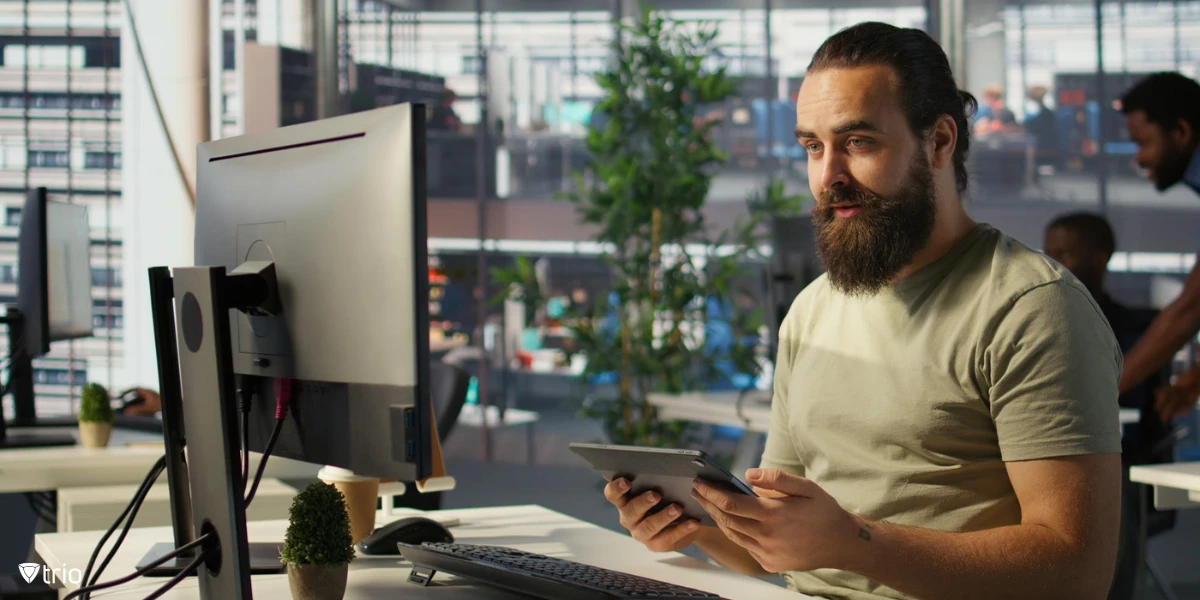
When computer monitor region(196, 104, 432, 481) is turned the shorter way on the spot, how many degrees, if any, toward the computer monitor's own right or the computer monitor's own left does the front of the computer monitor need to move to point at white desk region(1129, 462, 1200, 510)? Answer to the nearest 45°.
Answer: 0° — it already faces it

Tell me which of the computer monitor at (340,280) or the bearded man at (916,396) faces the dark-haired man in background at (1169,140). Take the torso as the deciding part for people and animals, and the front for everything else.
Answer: the computer monitor

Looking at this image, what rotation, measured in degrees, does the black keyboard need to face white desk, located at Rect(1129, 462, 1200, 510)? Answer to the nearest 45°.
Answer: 0° — it already faces it

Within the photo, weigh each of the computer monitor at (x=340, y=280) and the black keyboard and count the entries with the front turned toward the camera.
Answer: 0

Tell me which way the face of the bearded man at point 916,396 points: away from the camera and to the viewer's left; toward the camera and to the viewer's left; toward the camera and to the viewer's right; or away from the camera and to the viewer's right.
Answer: toward the camera and to the viewer's left

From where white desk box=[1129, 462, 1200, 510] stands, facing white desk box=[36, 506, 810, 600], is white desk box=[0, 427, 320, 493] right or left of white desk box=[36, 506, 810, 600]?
right

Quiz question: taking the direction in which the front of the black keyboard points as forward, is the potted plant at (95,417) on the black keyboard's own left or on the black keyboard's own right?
on the black keyboard's own left

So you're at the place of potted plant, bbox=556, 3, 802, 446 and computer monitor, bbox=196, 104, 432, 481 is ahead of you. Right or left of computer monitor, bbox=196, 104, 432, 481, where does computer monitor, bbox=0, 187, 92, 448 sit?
right

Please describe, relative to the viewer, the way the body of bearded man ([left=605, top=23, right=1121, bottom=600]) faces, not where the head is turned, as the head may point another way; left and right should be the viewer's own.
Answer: facing the viewer and to the left of the viewer

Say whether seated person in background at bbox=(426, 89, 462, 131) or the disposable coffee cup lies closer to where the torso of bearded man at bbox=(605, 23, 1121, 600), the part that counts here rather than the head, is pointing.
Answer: the disposable coffee cup

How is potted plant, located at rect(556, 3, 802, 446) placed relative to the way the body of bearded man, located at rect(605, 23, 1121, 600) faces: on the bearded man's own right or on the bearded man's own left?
on the bearded man's own right

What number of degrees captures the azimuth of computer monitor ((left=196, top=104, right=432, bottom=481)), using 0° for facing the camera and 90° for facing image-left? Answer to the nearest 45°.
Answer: approximately 225°

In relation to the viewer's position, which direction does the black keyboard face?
facing away from the viewer and to the right of the viewer
